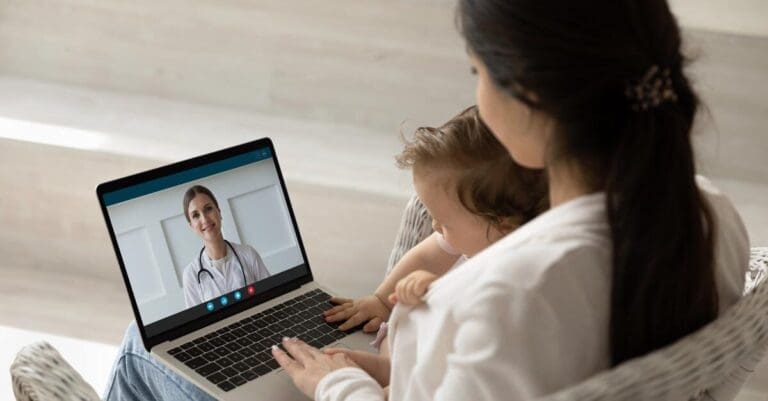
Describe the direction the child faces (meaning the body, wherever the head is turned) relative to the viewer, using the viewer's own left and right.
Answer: facing to the left of the viewer

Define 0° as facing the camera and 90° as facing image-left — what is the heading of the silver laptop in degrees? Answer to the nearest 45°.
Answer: approximately 315°

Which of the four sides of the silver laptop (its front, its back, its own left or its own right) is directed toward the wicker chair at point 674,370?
front

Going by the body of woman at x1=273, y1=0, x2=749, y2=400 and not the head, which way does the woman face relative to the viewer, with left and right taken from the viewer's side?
facing away from the viewer and to the left of the viewer

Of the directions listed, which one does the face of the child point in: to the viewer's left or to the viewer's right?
to the viewer's left
